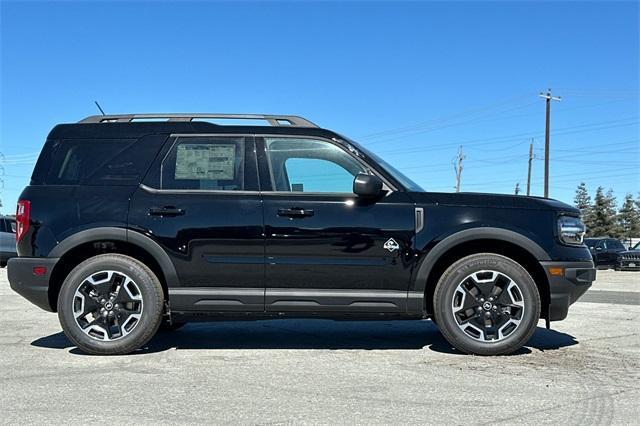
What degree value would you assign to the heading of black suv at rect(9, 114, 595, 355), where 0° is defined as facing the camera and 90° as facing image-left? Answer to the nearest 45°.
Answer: approximately 270°

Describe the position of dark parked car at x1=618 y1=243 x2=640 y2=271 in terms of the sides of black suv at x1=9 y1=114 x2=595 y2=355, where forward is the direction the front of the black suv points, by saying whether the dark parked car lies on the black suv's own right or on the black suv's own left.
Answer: on the black suv's own left

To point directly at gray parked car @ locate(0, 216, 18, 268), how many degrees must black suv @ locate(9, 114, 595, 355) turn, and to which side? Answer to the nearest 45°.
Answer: approximately 135° to its left

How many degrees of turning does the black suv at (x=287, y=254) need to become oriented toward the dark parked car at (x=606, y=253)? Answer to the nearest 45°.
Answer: approximately 45° to its left
